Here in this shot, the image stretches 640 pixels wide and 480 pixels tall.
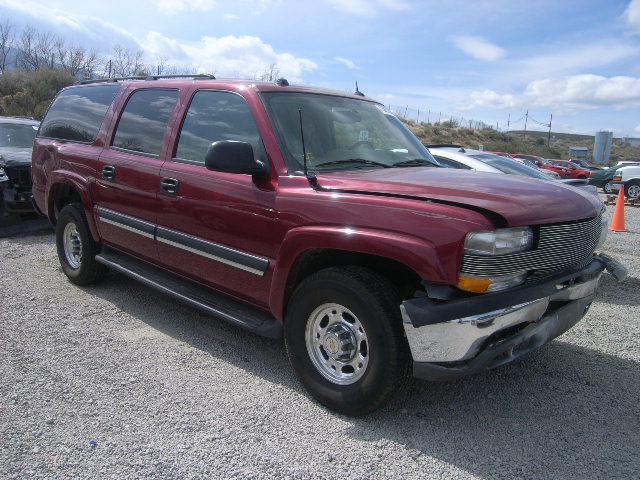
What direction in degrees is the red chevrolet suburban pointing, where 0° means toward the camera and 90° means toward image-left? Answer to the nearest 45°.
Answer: approximately 315°

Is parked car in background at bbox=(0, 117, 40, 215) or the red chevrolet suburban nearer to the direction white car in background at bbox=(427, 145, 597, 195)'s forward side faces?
the red chevrolet suburban

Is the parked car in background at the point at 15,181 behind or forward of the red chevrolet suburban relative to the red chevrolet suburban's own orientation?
behind

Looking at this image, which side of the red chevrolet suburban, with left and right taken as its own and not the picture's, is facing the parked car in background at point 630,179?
left

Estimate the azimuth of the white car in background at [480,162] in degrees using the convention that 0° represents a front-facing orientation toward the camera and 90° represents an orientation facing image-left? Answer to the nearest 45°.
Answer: approximately 315°

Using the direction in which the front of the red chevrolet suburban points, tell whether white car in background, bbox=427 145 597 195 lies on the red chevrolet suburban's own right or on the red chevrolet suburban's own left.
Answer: on the red chevrolet suburban's own left
